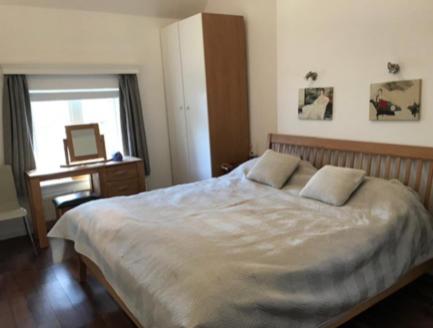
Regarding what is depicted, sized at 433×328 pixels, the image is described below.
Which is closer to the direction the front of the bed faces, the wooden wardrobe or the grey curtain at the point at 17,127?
the grey curtain

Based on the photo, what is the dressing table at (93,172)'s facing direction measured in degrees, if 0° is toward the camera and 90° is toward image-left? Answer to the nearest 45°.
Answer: approximately 315°

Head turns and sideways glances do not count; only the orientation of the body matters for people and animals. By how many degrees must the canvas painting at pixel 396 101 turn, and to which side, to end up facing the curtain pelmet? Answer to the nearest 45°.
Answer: approximately 45° to its right

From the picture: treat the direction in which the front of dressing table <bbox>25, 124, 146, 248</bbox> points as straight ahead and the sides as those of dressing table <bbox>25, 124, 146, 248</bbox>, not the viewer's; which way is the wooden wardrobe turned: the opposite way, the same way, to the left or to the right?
to the right

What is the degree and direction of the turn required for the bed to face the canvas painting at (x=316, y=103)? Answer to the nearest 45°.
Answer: approximately 180°

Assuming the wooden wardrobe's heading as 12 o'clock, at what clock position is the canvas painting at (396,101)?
The canvas painting is roughly at 9 o'clock from the wooden wardrobe.

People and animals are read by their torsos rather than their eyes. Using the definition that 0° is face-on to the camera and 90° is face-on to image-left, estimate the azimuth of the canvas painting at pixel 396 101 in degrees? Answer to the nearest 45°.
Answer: approximately 45°

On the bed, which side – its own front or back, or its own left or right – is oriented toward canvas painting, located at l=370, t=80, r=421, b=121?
back

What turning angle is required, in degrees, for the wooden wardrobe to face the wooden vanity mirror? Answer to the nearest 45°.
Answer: approximately 45° to its right
